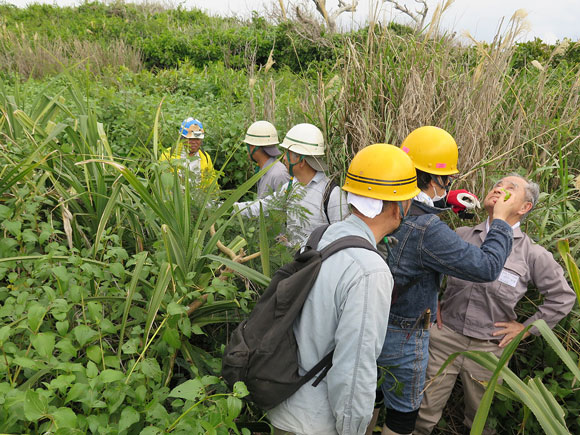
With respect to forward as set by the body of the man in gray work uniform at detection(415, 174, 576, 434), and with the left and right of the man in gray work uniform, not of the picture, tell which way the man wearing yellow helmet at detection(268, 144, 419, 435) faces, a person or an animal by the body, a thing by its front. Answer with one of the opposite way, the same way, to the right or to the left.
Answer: the opposite way

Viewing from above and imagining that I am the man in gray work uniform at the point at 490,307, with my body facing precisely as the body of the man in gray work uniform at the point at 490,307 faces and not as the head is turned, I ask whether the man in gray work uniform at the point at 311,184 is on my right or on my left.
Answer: on my right

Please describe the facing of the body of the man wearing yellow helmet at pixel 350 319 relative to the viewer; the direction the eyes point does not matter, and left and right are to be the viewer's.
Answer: facing away from the viewer and to the right of the viewer

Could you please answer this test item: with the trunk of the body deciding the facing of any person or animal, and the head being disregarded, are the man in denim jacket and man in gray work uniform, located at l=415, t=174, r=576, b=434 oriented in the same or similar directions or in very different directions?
very different directions

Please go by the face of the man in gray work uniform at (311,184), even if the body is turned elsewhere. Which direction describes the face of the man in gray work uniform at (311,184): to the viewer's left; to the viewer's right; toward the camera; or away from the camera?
to the viewer's left

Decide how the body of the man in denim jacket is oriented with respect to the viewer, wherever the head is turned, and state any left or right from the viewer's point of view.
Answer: facing away from the viewer and to the right of the viewer

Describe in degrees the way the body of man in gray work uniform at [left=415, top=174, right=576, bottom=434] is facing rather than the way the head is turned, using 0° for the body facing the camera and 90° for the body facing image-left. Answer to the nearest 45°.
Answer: approximately 45°
